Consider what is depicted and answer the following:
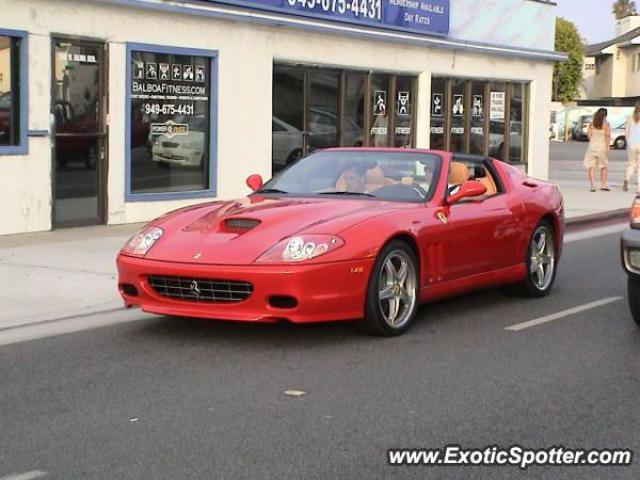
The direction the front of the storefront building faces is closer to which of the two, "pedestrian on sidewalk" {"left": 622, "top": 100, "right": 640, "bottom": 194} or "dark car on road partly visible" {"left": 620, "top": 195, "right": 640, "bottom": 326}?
the dark car on road partly visible

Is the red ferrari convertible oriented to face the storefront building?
no

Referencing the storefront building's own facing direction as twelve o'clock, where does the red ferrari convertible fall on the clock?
The red ferrari convertible is roughly at 1 o'clock from the storefront building.

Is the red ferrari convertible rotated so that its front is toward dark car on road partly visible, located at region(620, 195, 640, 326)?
no

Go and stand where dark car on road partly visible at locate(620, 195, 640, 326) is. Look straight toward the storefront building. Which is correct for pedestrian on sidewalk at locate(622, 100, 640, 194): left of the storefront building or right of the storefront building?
right

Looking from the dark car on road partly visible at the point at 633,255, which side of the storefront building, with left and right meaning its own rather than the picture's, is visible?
front

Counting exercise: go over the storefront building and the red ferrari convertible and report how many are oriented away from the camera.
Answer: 0

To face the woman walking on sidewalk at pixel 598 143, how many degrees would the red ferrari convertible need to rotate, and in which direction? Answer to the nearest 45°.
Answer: approximately 135° to its right

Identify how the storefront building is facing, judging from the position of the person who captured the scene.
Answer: facing the viewer and to the right of the viewer

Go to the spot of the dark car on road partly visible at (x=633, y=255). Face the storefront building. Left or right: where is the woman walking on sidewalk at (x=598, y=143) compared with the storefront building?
right

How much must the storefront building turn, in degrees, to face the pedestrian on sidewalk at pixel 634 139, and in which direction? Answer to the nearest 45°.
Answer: approximately 90° to its left

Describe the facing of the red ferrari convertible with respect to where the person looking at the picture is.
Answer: facing the viewer and to the left of the viewer

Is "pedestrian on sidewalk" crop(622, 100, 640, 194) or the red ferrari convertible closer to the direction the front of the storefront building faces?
the red ferrari convertible

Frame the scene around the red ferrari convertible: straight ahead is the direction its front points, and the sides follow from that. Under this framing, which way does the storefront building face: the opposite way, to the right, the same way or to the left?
to the left

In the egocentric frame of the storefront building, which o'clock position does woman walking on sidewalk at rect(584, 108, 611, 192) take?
The woman walking on sidewalk is roughly at 9 o'clock from the storefront building.
